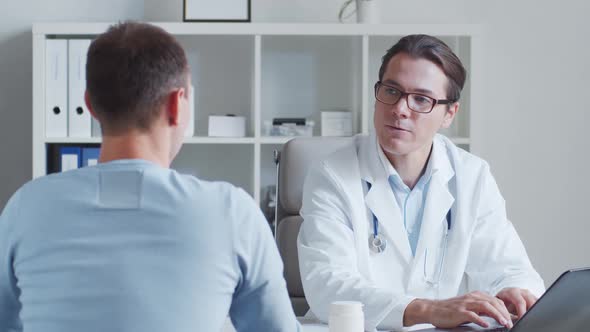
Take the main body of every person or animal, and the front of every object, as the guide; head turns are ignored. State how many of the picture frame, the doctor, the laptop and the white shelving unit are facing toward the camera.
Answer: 3

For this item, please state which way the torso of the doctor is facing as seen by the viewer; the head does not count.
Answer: toward the camera

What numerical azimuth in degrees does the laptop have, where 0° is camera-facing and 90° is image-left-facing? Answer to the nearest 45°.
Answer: approximately 135°

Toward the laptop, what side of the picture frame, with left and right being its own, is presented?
front

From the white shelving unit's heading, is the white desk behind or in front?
in front

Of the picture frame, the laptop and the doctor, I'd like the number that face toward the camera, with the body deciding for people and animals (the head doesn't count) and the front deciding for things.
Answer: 2

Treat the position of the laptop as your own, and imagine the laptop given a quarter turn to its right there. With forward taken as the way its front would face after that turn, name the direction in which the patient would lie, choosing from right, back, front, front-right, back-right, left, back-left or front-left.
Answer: back

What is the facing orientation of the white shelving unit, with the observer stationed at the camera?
facing the viewer

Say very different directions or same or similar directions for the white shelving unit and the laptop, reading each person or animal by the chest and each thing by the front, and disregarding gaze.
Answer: very different directions

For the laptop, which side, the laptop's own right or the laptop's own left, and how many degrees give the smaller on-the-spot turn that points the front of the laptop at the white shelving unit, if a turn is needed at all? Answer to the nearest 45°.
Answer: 0° — it already faces it
